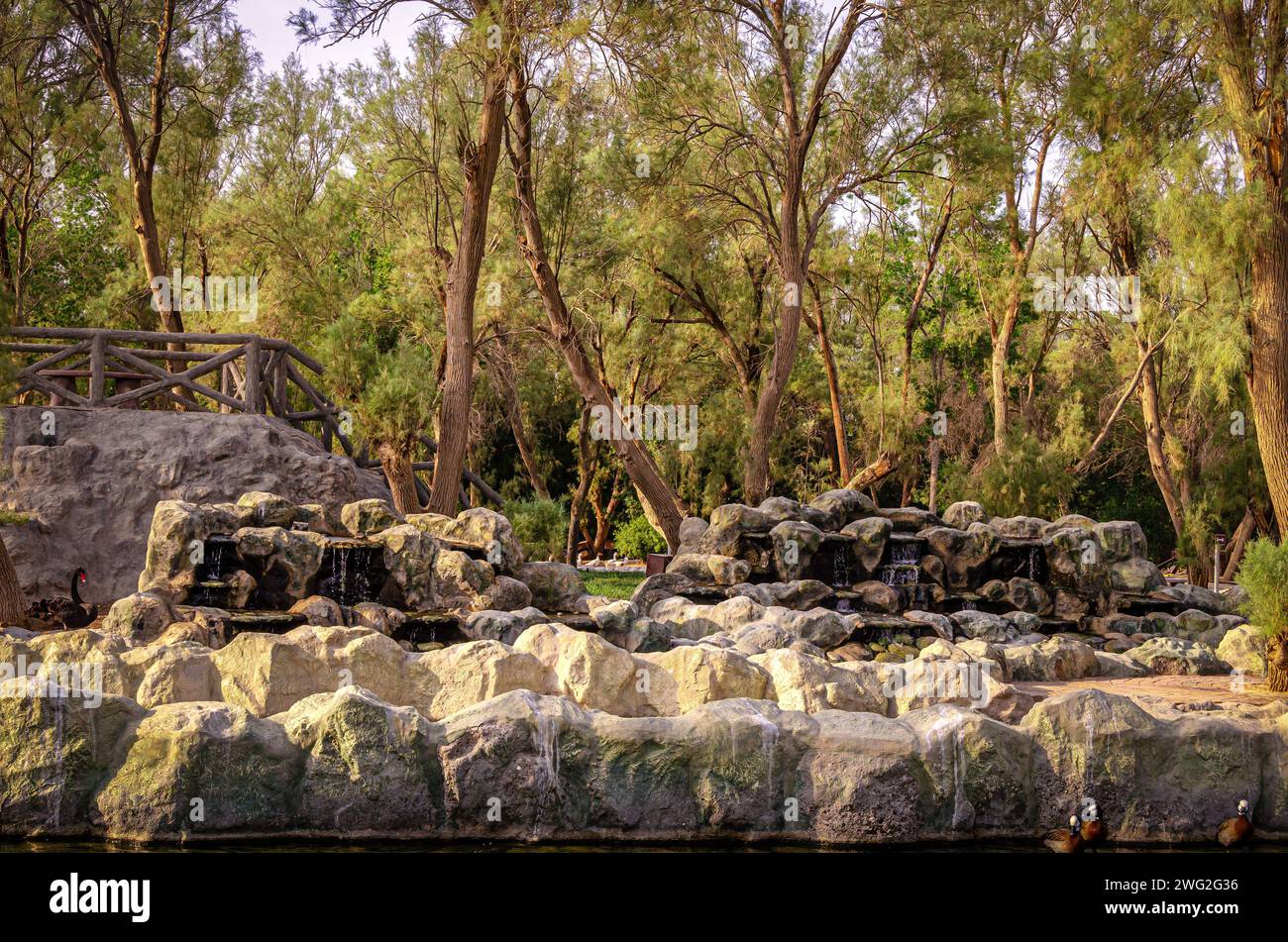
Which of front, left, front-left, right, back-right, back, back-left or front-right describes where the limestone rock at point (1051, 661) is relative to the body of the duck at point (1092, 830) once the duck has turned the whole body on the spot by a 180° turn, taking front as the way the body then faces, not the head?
front

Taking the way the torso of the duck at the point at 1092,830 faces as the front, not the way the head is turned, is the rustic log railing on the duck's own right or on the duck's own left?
on the duck's own right

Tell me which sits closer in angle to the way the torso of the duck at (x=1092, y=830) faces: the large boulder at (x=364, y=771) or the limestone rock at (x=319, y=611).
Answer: the large boulder

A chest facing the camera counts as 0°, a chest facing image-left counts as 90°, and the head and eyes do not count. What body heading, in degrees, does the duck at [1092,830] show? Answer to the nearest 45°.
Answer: approximately 0°

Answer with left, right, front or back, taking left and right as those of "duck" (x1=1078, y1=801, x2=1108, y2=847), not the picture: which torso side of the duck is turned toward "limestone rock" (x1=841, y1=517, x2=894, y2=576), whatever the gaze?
back

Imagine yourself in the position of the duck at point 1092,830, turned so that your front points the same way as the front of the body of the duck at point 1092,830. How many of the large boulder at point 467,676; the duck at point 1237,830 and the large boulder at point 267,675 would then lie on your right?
2

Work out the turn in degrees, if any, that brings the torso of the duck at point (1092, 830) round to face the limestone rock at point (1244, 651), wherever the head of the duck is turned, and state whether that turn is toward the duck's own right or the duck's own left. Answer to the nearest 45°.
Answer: approximately 180°

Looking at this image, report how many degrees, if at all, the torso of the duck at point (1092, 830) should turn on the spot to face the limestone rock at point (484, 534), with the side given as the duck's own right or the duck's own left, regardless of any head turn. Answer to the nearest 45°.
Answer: approximately 135° to the duck's own right

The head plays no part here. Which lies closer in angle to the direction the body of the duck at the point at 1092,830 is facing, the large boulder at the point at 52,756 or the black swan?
the large boulder

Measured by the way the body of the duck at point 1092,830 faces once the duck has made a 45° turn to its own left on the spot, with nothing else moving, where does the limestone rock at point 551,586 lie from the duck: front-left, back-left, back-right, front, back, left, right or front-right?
back

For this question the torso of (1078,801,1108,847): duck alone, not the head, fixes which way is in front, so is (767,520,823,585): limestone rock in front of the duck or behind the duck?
behind

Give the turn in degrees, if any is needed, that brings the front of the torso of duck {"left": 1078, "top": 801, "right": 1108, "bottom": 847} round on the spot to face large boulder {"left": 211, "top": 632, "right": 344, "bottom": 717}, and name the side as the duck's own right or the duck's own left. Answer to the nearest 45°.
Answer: approximately 90° to the duck's own right

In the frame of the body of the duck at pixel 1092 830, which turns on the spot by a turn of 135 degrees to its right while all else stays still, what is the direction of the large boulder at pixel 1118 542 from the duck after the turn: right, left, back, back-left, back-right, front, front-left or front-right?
front-right

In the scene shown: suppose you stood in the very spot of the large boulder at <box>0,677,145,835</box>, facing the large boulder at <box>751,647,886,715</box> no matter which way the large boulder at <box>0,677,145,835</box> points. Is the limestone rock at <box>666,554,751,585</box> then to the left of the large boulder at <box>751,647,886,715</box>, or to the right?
left
